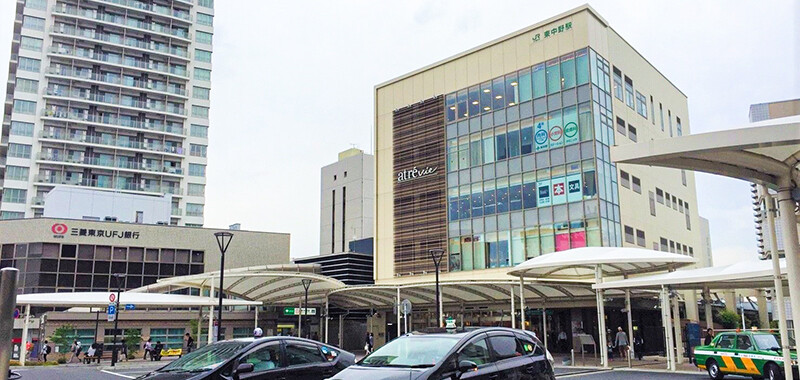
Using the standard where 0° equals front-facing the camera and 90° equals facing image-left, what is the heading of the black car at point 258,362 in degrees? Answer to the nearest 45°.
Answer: approximately 45°

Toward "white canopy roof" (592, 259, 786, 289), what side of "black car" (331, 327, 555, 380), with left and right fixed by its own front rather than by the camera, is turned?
back

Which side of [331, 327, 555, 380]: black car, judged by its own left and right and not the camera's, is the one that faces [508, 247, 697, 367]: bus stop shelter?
back
